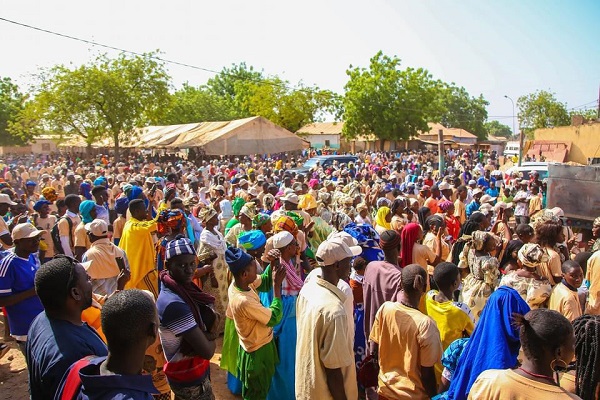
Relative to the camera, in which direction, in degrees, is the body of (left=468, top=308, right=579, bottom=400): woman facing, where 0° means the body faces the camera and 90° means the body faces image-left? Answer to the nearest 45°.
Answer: approximately 225°

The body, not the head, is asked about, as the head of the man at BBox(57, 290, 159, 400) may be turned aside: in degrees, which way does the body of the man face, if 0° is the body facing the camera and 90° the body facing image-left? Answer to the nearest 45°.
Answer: approximately 225°

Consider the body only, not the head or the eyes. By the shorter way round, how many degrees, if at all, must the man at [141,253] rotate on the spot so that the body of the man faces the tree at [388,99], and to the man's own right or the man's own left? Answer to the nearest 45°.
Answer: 0° — they already face it

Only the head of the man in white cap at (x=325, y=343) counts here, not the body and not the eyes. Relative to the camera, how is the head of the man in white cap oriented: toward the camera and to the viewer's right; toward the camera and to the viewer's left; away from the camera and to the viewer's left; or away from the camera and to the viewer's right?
away from the camera and to the viewer's right

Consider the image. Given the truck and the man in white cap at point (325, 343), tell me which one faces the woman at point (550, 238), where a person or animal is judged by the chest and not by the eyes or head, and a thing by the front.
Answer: the man in white cap

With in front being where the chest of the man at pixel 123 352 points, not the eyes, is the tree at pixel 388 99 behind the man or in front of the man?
in front

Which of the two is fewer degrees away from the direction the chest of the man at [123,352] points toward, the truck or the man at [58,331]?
the truck

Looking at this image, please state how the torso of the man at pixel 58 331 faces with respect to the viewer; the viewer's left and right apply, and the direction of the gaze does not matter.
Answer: facing away from the viewer and to the right of the viewer

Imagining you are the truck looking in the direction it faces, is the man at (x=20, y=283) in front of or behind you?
behind

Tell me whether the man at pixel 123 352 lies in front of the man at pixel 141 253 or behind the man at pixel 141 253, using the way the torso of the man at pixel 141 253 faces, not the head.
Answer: behind
